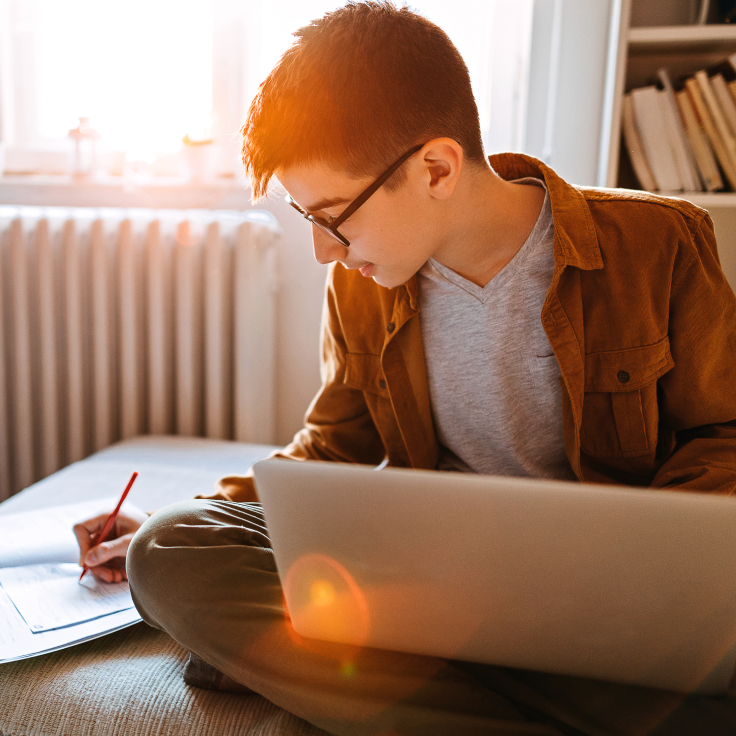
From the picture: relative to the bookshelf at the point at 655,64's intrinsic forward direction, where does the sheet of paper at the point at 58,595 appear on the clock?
The sheet of paper is roughly at 1 o'clock from the bookshelf.

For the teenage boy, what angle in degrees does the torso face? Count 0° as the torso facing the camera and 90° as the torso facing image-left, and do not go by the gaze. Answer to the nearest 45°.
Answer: approximately 45°

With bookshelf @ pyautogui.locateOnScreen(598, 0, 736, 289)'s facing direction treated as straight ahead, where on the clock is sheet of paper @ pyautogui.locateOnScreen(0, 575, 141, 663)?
The sheet of paper is roughly at 1 o'clock from the bookshelf.

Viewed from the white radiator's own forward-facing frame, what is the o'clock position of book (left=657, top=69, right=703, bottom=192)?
The book is roughly at 10 o'clock from the white radiator.

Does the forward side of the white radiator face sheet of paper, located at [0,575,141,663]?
yes

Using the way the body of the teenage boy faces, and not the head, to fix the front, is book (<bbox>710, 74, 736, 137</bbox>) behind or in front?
behind

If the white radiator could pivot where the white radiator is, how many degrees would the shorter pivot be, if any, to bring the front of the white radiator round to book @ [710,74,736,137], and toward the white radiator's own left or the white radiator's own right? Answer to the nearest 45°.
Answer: approximately 45° to the white radiator's own left

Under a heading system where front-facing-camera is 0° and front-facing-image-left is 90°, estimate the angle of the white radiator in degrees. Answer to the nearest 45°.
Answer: approximately 0°

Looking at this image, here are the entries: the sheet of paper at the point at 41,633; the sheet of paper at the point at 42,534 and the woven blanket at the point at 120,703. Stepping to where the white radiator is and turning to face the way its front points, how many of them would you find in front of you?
3

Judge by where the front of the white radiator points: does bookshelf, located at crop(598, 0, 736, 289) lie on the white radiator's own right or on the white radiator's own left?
on the white radiator's own left

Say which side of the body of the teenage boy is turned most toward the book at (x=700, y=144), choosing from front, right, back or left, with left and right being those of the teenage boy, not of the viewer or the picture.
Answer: back

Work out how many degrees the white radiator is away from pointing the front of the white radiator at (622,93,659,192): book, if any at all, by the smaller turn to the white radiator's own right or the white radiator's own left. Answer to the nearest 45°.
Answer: approximately 45° to the white radiator's own left
